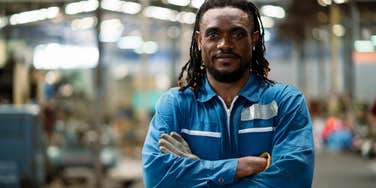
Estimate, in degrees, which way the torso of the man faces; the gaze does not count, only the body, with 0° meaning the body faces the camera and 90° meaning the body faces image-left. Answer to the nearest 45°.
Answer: approximately 0°

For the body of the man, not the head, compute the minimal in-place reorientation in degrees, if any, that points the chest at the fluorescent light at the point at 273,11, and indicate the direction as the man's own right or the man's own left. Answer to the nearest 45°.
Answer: approximately 180°

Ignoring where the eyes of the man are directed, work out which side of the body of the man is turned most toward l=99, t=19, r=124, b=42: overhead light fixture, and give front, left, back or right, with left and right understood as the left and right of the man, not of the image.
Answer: back

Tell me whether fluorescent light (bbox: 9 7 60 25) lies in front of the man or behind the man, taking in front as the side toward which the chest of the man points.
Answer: behind

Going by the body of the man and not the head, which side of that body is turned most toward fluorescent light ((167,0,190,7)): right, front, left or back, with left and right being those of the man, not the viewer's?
back

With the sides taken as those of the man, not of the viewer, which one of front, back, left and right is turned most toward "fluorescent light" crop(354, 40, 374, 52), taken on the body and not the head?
back
